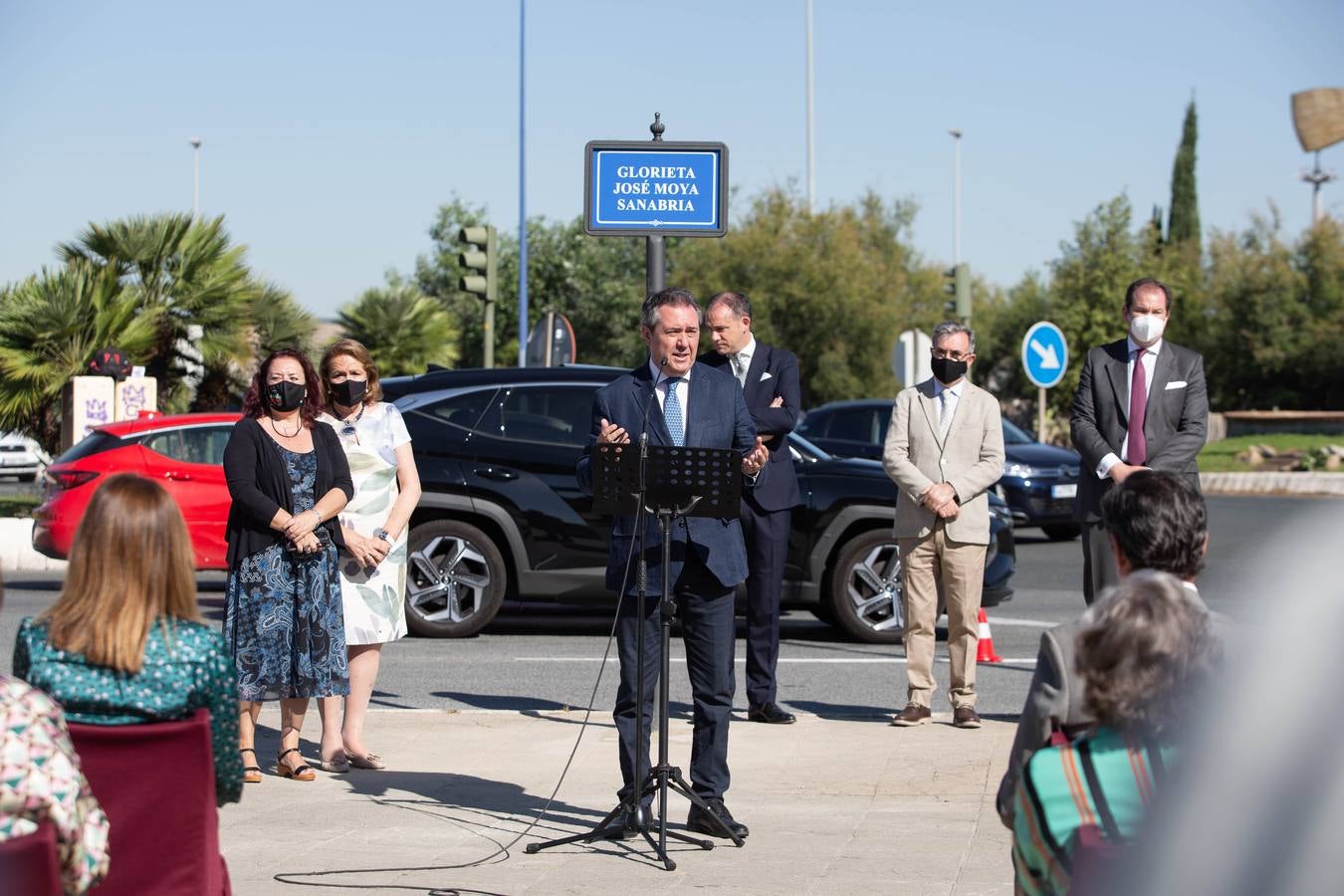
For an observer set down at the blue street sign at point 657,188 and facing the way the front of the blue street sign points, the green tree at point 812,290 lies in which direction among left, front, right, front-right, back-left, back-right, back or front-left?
back

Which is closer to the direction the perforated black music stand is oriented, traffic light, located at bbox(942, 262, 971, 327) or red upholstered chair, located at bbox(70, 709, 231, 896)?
the traffic light

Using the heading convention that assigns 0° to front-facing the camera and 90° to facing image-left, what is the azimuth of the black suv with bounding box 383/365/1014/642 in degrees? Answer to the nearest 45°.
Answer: approximately 270°

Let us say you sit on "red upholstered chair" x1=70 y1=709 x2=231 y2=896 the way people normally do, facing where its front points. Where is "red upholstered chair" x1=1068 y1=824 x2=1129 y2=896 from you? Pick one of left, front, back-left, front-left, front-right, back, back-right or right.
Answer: back-right

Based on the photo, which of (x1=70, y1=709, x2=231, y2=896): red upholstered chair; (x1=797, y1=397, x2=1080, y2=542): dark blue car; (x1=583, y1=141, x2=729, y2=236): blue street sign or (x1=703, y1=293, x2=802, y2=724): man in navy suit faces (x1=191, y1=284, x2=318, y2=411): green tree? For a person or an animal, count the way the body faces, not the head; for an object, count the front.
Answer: the red upholstered chair

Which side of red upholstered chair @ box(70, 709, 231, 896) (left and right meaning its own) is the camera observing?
back

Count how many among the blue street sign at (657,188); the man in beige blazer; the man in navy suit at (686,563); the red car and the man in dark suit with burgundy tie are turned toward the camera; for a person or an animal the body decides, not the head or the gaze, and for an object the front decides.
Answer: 4
